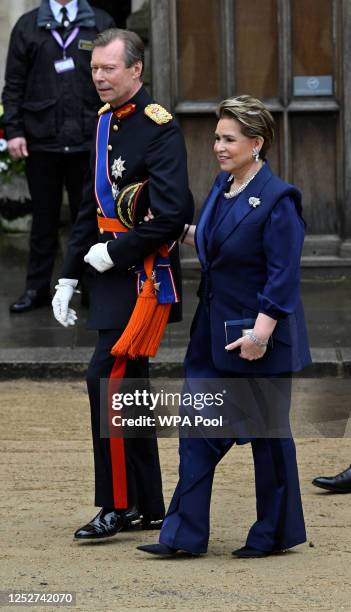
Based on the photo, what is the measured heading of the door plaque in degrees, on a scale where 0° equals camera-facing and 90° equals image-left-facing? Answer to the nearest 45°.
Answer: approximately 0°

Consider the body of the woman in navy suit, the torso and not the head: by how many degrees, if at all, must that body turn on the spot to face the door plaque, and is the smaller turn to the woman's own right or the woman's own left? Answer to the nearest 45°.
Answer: approximately 135° to the woman's own right

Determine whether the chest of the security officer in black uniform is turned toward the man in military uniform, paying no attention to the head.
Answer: yes

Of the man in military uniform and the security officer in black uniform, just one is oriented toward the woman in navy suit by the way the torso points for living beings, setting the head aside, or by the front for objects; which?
the security officer in black uniform

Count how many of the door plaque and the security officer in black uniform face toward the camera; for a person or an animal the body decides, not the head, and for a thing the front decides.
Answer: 2

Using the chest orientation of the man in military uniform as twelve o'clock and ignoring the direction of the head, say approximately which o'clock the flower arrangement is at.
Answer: The flower arrangement is roughly at 4 o'clock from the man in military uniform.

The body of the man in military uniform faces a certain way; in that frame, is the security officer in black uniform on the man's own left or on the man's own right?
on the man's own right

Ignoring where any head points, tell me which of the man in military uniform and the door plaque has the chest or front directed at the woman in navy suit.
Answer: the door plaque

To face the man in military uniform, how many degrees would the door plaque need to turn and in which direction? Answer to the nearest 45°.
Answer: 0° — it already faces them

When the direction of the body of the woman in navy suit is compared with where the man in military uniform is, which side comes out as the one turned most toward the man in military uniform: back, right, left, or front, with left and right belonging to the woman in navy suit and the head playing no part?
right

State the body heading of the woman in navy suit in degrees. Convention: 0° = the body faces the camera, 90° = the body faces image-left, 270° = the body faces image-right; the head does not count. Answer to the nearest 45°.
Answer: approximately 45°

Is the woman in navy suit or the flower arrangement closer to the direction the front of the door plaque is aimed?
the woman in navy suit
